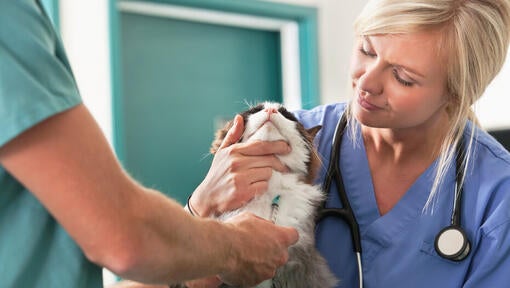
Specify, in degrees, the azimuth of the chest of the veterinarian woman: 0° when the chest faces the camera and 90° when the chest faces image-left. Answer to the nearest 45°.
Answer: approximately 45°
